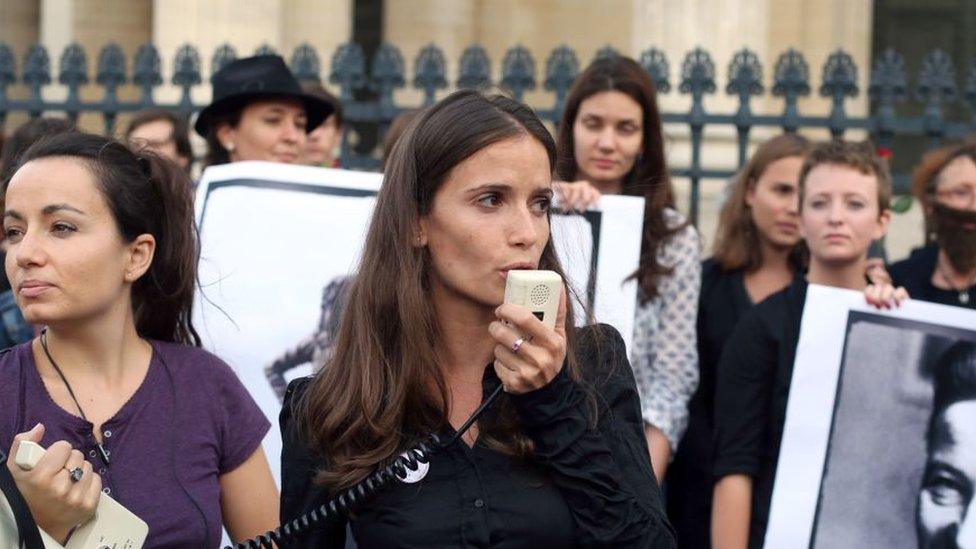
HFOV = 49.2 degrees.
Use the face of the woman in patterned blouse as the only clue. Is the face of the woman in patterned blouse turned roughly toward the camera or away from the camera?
toward the camera

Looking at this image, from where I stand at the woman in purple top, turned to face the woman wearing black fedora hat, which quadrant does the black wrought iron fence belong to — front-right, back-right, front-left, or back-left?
front-right

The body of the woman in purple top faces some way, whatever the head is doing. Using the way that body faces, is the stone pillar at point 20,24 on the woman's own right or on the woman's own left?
on the woman's own right

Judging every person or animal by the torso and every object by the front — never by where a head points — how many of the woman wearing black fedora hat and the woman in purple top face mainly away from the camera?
0

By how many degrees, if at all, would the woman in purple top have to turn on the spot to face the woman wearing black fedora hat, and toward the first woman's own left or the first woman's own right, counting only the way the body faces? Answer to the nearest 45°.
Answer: approximately 135° to the first woman's own right

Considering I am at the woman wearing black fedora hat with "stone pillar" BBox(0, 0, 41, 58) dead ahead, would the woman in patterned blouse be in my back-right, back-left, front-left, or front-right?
back-right

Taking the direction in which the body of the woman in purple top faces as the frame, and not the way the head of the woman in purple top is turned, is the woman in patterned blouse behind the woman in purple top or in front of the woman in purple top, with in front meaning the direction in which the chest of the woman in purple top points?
behind

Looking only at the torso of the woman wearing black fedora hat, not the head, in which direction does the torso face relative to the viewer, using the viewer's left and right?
facing the viewer and to the right of the viewer

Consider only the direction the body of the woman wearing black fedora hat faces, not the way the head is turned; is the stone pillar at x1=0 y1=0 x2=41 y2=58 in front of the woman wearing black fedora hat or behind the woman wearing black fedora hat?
behind

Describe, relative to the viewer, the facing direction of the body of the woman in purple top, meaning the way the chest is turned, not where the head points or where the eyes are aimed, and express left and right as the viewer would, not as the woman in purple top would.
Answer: facing the viewer and to the left of the viewer

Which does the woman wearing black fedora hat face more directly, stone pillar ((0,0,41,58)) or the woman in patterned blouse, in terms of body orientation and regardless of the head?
the woman in patterned blouse
